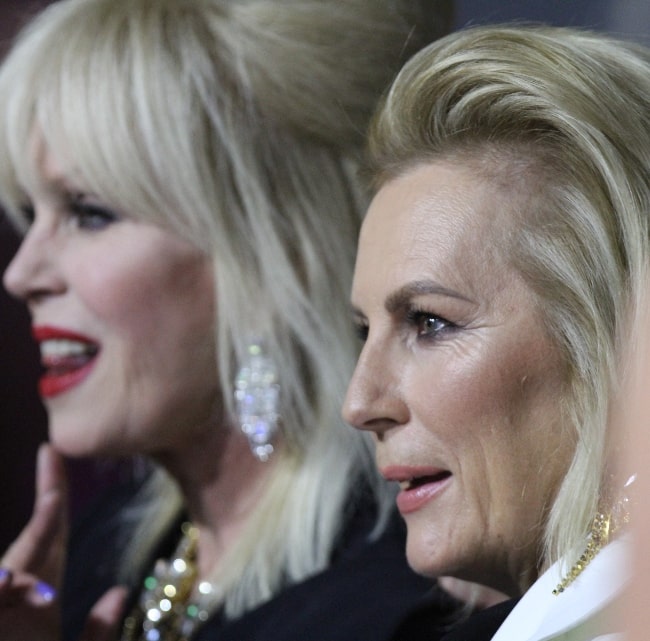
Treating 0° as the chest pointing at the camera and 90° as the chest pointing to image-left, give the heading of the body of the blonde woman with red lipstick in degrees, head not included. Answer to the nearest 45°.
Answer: approximately 45°

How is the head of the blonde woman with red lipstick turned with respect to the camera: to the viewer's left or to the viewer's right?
to the viewer's left
